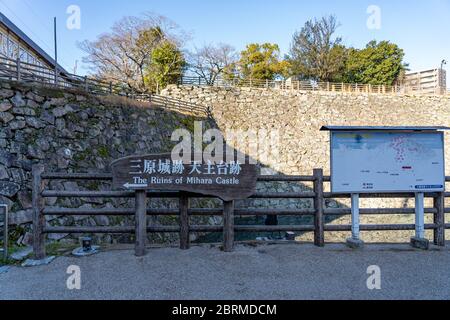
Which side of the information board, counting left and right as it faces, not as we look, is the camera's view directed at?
front

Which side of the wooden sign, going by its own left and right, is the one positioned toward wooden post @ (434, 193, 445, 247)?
left

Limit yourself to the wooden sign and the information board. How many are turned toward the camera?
2

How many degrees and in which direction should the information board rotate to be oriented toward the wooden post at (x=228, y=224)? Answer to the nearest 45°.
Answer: approximately 45° to its right

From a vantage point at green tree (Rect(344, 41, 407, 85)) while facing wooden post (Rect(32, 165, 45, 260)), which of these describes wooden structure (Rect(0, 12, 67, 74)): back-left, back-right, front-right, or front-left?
front-right

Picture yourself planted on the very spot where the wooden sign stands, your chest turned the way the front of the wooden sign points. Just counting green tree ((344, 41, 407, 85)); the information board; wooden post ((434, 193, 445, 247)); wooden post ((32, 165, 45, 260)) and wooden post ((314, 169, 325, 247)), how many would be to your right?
1

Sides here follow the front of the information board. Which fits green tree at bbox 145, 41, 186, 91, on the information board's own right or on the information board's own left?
on the information board's own right

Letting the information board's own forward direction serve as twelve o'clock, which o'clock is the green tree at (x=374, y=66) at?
The green tree is roughly at 6 o'clock from the information board.

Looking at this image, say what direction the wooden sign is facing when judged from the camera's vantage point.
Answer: facing the viewer

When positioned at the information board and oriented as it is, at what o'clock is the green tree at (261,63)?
The green tree is roughly at 5 o'clock from the information board.

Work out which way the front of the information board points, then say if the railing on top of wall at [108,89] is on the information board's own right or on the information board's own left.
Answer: on the information board's own right
